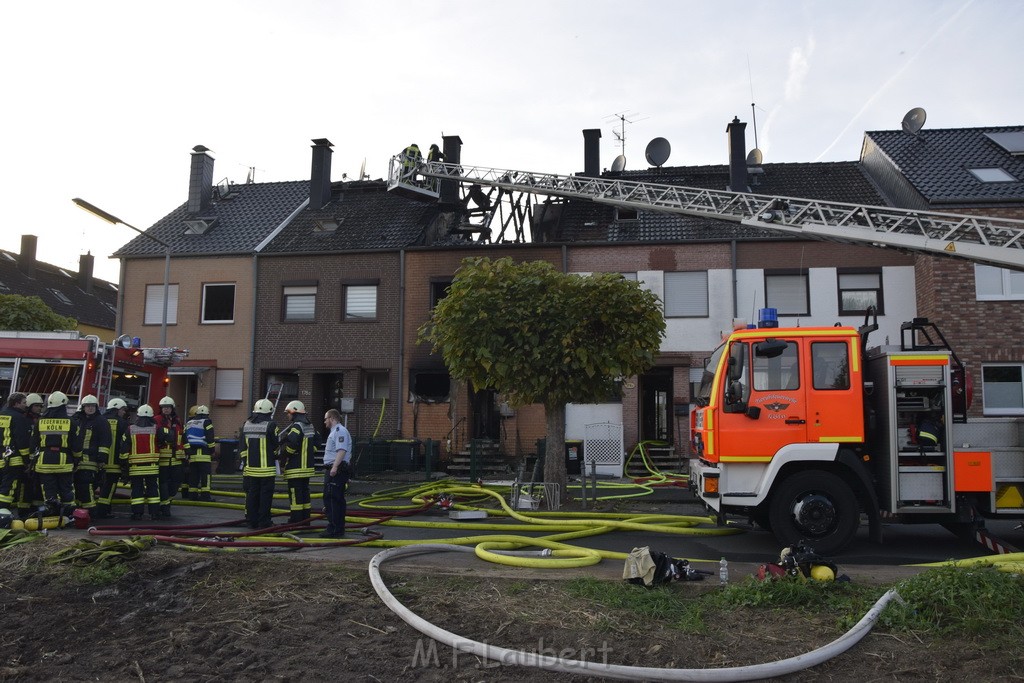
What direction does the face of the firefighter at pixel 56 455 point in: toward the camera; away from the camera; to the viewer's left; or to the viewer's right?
away from the camera

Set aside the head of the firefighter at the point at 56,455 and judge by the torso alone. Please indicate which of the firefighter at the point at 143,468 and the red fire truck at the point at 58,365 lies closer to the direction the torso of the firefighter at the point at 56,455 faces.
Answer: the red fire truck

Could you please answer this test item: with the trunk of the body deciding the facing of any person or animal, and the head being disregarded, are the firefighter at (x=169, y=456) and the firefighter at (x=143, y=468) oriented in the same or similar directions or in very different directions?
very different directions

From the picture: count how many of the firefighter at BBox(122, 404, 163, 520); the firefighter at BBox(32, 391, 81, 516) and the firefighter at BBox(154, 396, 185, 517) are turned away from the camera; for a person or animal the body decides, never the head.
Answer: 2

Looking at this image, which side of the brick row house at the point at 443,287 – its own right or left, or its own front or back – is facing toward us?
front

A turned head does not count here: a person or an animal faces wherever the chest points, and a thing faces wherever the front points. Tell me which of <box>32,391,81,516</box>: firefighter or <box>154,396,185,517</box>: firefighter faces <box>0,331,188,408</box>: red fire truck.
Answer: <box>32,391,81,516</box>: firefighter

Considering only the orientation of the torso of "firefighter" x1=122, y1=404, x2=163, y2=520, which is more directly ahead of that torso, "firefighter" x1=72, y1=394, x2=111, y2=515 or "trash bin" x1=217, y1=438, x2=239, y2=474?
the trash bin

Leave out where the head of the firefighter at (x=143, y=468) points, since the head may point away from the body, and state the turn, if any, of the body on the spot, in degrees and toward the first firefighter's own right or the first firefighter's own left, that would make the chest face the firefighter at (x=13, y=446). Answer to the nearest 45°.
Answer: approximately 135° to the first firefighter's own left

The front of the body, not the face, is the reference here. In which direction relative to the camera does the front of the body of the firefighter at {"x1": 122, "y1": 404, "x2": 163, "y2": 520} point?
away from the camera

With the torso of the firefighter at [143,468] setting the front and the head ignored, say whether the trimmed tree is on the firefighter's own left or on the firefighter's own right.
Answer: on the firefighter's own right

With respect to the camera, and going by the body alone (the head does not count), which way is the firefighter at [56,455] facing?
away from the camera
